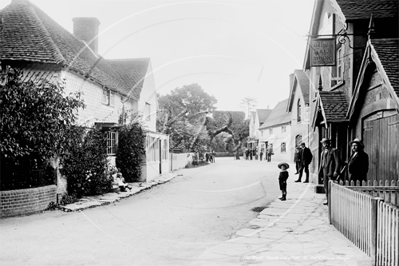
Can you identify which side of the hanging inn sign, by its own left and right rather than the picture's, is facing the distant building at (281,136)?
back

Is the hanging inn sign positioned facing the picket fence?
yes

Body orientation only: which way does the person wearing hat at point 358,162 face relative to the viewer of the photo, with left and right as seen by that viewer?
facing the viewer and to the left of the viewer

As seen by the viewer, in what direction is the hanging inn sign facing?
toward the camera

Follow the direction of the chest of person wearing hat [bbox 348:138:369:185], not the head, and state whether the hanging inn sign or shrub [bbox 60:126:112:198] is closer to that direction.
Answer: the shrub

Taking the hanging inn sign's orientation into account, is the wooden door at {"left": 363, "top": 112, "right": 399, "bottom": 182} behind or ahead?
ahead

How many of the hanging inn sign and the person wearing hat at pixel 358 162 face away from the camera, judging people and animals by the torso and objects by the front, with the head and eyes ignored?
0
